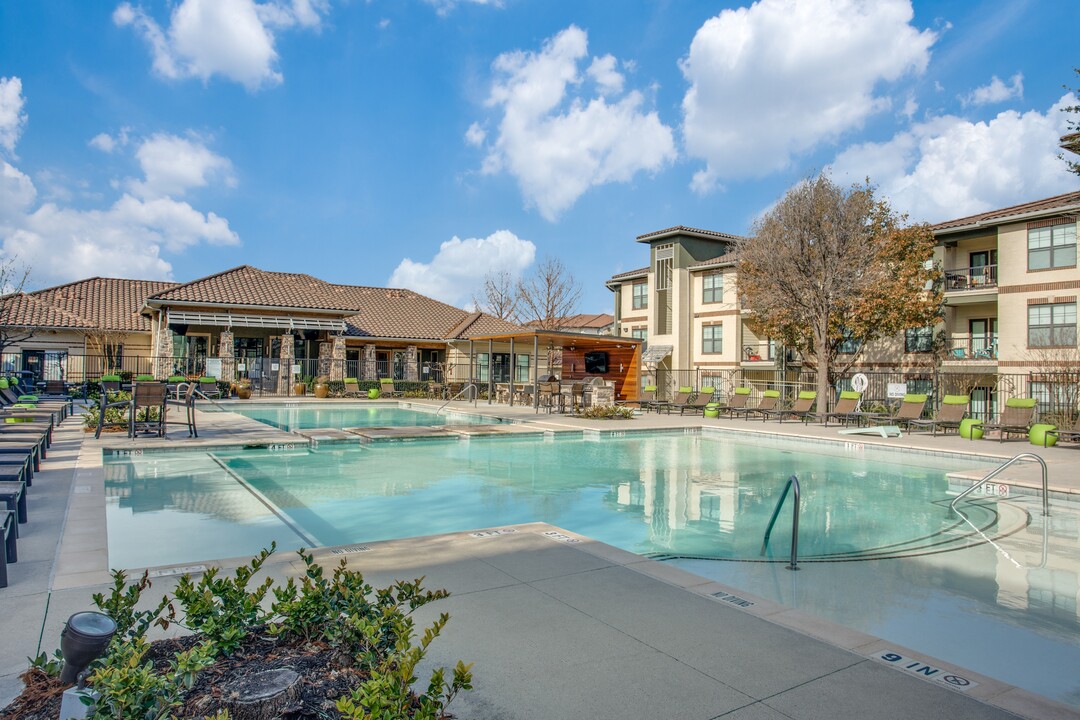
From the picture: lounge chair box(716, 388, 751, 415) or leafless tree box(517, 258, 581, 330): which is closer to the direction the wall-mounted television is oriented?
the lounge chair

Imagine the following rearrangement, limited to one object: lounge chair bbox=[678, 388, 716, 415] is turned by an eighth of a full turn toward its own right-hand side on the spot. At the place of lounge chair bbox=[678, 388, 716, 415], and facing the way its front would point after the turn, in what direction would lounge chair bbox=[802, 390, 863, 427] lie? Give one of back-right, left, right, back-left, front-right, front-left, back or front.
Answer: back-left

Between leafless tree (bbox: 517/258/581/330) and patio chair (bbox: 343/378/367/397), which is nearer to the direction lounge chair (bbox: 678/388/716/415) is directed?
the patio chair

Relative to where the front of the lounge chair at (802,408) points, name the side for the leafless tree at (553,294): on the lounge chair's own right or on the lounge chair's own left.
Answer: on the lounge chair's own right

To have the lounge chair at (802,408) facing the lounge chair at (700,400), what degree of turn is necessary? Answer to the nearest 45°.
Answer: approximately 45° to its right

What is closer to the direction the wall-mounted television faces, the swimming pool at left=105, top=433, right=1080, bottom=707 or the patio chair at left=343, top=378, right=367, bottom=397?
the swimming pool

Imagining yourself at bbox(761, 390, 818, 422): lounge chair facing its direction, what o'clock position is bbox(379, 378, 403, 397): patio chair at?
The patio chair is roughly at 2 o'clock from the lounge chair.

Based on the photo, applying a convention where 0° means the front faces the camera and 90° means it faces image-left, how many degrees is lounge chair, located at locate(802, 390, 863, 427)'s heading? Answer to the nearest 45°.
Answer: approximately 45°

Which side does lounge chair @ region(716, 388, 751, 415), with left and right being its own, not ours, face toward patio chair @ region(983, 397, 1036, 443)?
left

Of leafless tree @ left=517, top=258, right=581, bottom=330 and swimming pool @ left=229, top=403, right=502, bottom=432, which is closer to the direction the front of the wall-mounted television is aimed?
the swimming pool

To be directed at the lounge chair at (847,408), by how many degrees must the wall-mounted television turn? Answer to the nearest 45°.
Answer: approximately 45° to its left

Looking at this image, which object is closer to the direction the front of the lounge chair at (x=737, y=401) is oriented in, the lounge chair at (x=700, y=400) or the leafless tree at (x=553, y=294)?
the lounge chair

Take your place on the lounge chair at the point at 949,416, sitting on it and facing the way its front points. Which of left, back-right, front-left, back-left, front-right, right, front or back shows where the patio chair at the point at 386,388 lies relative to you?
front-right
